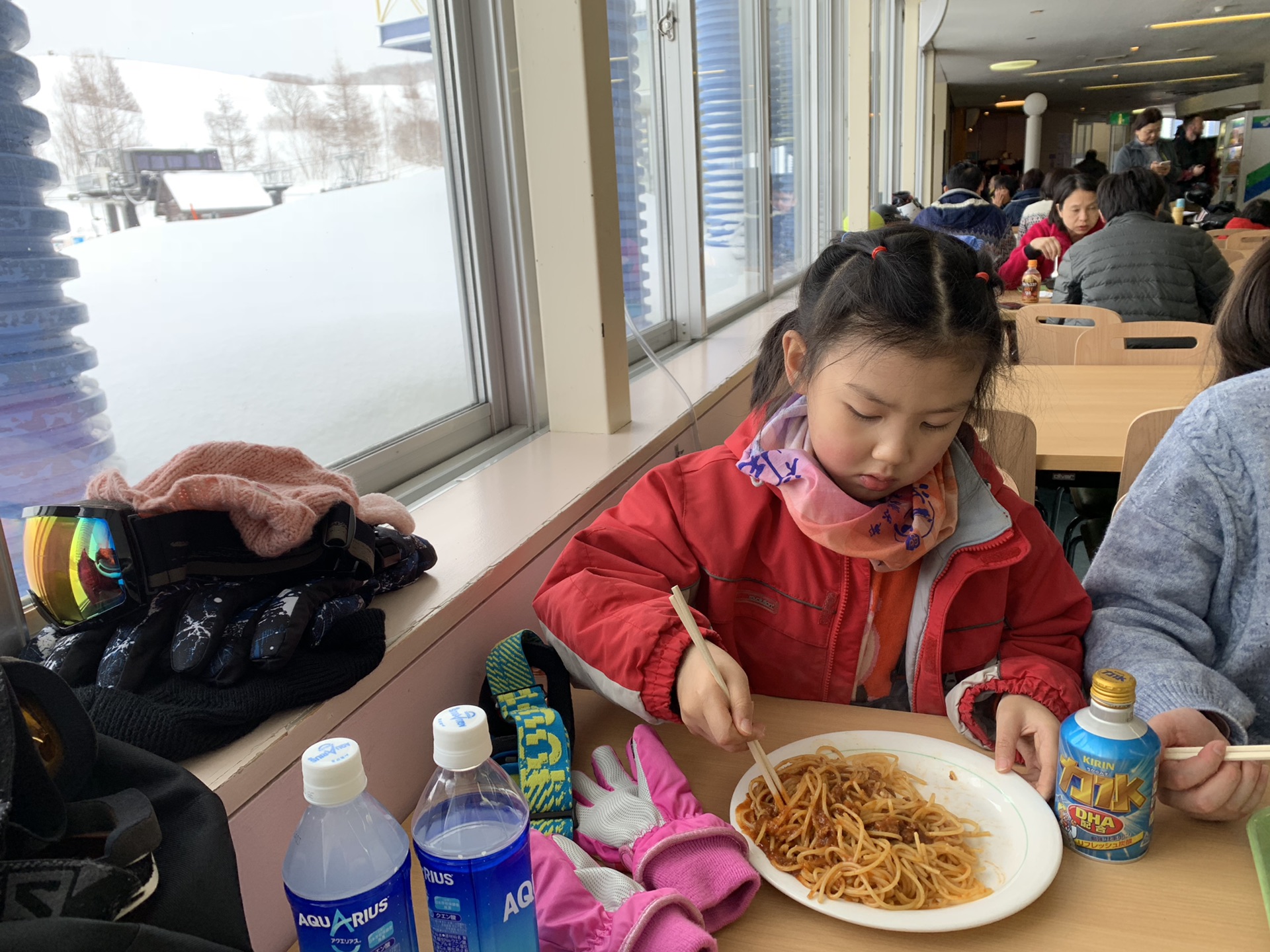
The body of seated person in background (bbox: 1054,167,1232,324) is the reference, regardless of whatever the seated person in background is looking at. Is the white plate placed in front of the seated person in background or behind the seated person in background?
behind

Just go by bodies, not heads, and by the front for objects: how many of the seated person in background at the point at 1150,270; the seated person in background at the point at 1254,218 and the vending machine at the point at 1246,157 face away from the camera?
2

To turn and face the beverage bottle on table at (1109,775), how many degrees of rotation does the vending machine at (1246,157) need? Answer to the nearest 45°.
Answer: approximately 45° to its left

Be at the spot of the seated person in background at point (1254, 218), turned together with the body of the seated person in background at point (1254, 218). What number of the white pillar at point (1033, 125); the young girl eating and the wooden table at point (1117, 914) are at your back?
2

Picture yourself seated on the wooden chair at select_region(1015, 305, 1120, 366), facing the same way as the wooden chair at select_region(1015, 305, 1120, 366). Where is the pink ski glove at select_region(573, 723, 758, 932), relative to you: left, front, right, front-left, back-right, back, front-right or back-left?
back

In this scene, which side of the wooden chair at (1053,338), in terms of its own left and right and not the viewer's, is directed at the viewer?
back

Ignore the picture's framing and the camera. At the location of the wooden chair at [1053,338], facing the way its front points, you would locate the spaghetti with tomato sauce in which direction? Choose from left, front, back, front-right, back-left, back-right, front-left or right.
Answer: back

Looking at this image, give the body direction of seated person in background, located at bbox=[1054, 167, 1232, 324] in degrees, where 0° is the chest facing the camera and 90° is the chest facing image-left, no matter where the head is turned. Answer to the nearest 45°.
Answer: approximately 180°

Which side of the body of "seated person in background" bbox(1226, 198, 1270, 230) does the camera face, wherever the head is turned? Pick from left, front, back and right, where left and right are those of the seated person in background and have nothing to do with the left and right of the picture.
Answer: back

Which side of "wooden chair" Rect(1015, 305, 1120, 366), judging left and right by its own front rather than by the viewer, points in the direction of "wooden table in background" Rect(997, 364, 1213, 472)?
back
